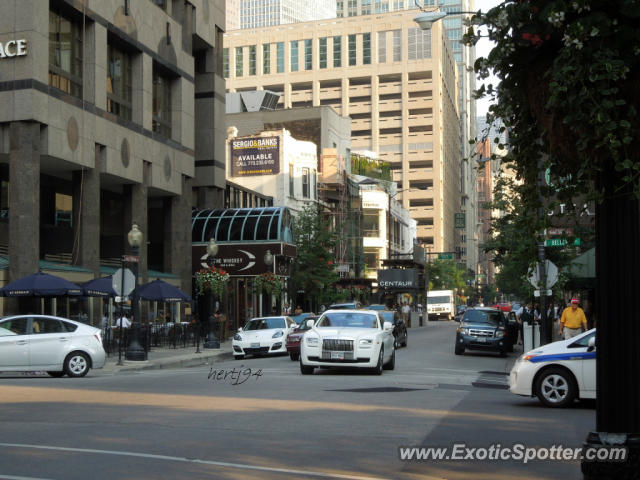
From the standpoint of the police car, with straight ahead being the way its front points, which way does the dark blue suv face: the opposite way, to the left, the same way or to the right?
to the left

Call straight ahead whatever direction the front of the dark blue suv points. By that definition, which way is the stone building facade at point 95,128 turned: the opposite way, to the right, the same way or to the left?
to the left

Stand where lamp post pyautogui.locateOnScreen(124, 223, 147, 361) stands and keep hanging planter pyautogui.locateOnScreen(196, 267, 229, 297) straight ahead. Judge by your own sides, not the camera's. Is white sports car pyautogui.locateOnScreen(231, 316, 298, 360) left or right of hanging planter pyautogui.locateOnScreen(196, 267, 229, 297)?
right

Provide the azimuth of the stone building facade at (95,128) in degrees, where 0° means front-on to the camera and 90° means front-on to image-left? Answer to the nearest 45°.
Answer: approximately 315°

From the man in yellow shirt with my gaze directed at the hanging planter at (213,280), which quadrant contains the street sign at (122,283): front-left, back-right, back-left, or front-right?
front-left

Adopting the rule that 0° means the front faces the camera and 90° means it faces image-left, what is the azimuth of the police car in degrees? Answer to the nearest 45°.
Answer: approximately 90°

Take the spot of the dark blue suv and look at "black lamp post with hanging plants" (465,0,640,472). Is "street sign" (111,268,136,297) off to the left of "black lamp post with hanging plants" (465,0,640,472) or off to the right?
right

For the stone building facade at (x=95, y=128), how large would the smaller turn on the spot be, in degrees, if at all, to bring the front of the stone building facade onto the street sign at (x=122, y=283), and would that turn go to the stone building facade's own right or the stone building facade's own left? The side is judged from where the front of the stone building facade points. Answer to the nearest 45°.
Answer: approximately 45° to the stone building facade's own right

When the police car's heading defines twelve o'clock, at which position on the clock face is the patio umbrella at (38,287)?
The patio umbrella is roughly at 1 o'clock from the police car.
